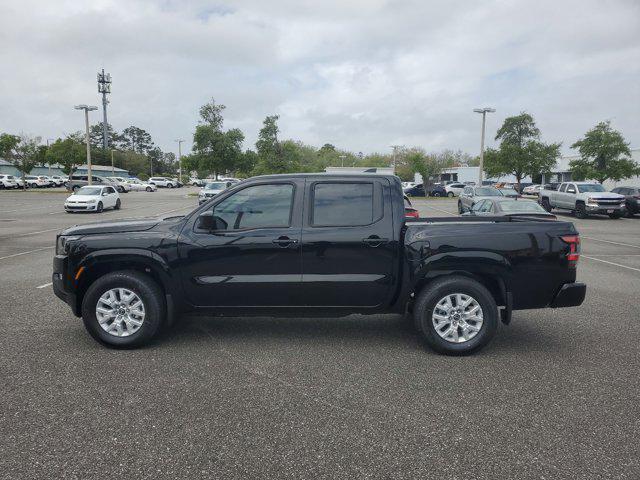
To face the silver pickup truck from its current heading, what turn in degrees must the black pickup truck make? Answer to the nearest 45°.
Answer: approximately 135° to its right

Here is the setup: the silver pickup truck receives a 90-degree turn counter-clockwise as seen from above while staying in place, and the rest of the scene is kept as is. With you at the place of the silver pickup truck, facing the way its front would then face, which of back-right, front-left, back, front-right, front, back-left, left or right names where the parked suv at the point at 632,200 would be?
front

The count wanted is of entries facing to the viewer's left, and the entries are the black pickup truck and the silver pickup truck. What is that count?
1

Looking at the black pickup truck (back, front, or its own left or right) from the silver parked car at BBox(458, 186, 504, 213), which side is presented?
right

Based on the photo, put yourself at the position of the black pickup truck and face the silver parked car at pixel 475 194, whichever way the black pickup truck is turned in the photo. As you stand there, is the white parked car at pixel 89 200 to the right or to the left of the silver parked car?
left

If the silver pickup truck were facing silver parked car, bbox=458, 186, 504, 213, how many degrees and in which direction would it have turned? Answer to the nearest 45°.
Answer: approximately 90° to its right

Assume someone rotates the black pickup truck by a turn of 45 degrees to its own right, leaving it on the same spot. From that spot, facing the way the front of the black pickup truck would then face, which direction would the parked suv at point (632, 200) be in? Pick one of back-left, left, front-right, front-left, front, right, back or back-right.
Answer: right

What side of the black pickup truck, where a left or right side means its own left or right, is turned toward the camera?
left

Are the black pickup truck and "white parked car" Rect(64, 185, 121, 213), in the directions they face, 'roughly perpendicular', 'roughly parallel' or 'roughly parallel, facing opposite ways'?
roughly perpendicular

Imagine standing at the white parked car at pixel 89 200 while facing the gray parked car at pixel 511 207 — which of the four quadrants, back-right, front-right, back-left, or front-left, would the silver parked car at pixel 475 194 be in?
front-left

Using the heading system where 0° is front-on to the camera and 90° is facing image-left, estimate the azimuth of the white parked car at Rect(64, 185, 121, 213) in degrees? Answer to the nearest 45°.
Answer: approximately 45°

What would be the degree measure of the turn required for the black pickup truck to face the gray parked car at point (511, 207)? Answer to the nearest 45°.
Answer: approximately 135° to its right

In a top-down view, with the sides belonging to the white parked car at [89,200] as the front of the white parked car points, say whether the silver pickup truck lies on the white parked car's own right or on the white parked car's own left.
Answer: on the white parked car's own left

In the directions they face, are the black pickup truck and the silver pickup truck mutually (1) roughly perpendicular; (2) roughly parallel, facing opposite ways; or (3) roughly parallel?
roughly perpendicular

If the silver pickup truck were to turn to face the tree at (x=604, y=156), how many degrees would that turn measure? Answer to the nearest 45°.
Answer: approximately 135° to its left
